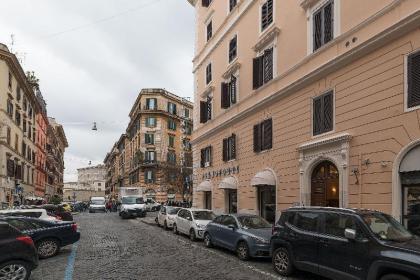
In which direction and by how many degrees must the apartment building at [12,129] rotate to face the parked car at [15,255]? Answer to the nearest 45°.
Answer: approximately 45° to its right

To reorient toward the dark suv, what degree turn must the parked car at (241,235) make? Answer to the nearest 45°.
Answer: approximately 45° to its right

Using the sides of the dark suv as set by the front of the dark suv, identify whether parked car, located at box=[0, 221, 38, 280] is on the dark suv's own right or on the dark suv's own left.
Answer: on the dark suv's own right

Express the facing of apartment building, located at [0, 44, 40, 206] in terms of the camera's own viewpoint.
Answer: facing the viewer and to the right of the viewer

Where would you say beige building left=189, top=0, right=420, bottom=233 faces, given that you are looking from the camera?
facing the viewer and to the left of the viewer

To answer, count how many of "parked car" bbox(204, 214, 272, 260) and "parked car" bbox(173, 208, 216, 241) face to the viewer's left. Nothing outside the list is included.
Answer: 0

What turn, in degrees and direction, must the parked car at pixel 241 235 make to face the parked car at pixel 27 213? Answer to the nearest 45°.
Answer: approximately 135° to its right

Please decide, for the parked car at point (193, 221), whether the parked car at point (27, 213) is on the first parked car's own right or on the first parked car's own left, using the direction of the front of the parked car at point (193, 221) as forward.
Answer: on the first parked car's own right
